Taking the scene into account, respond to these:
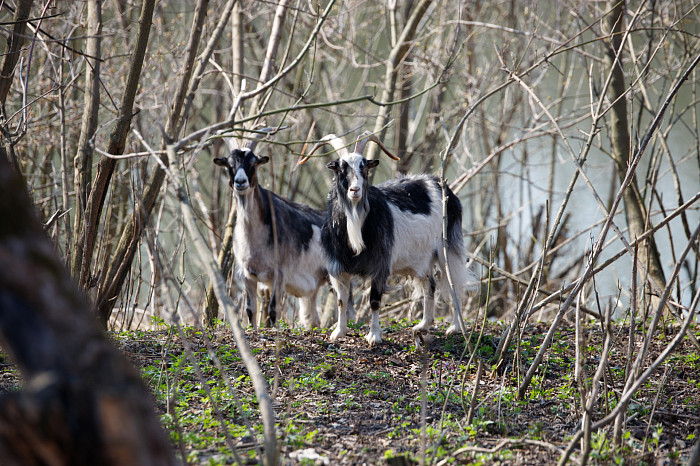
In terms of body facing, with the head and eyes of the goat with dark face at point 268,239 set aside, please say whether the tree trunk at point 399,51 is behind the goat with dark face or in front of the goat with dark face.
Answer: behind

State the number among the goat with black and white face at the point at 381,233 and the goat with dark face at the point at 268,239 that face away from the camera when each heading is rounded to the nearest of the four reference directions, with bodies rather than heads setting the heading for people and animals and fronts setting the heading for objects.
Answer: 0

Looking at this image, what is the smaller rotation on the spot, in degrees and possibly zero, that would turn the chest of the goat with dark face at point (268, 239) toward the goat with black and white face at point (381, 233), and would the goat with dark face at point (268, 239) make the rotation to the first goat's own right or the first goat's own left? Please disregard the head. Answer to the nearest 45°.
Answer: approximately 90° to the first goat's own left

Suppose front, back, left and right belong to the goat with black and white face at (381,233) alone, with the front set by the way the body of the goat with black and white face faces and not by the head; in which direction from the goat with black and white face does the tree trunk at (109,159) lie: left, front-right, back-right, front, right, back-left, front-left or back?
front

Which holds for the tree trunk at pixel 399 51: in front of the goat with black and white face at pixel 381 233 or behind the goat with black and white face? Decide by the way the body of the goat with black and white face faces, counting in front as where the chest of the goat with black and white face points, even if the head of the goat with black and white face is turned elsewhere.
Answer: behind

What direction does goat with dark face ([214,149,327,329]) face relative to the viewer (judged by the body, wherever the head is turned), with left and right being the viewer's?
facing the viewer and to the left of the viewer

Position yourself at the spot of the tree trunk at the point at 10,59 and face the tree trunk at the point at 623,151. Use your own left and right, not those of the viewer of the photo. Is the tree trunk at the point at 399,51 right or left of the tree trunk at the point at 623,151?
left

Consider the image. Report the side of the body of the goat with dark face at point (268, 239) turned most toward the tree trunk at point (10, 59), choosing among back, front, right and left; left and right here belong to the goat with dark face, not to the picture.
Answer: front
